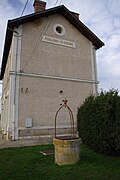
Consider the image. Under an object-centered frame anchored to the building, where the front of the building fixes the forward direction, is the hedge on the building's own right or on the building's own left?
on the building's own left

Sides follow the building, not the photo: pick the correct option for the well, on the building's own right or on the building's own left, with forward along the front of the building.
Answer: on the building's own left
